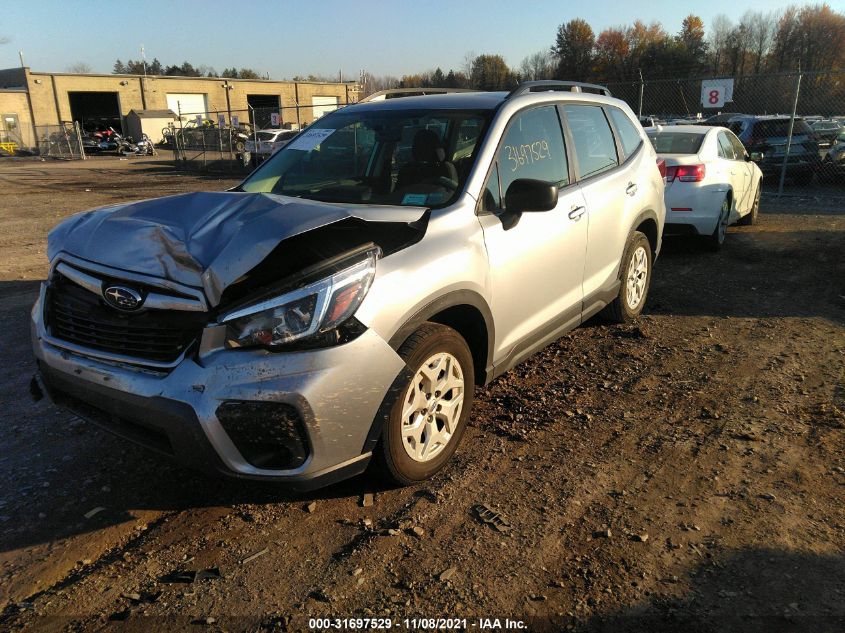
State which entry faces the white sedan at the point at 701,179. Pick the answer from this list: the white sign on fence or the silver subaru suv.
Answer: the white sign on fence

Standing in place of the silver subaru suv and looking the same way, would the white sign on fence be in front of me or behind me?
behind

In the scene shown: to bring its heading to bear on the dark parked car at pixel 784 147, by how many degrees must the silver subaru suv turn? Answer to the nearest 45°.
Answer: approximately 180°

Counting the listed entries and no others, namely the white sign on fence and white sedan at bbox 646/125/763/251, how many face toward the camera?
1

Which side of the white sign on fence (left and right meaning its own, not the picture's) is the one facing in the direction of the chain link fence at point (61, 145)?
right

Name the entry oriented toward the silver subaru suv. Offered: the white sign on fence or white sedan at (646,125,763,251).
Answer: the white sign on fence

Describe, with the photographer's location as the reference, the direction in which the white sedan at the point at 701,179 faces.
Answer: facing away from the viewer and to the right of the viewer

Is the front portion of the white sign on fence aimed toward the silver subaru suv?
yes

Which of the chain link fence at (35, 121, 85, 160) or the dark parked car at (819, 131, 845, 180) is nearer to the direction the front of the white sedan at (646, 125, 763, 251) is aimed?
the dark parked car
